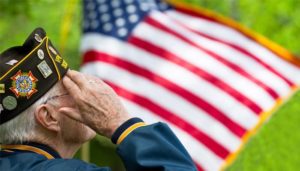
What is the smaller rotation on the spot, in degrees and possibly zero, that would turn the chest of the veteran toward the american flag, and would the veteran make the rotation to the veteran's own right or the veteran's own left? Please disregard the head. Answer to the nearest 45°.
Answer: approximately 45° to the veteran's own left

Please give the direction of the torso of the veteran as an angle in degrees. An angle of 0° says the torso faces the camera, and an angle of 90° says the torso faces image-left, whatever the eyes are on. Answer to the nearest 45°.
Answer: approximately 225°
